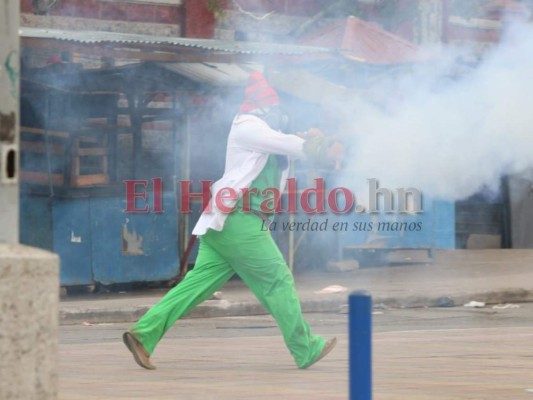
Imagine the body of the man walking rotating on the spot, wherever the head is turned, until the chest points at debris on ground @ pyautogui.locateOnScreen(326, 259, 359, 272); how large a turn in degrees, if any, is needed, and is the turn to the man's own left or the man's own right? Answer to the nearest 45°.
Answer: approximately 90° to the man's own left

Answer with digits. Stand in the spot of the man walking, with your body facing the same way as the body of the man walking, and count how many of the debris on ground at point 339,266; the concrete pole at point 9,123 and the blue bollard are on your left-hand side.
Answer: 1

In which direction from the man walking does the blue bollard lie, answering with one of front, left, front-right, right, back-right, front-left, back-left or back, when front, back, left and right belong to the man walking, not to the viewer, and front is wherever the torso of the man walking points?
right

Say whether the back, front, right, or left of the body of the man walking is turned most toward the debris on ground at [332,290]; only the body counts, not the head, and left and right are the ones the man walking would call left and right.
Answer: left

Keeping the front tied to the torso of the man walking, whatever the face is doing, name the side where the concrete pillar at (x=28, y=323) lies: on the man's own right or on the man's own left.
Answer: on the man's own right

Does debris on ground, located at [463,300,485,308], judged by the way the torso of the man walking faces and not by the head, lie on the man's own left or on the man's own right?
on the man's own left

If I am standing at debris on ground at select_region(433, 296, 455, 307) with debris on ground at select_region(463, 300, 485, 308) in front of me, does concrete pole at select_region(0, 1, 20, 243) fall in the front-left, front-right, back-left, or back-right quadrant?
back-right

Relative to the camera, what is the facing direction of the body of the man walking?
to the viewer's right

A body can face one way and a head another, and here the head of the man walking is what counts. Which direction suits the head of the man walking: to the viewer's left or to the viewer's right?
to the viewer's right

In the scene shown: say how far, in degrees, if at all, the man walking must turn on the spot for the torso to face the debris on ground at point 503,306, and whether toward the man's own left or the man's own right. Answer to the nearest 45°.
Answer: approximately 45° to the man's own left

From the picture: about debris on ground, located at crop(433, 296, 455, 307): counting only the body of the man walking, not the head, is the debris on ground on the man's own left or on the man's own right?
on the man's own left
